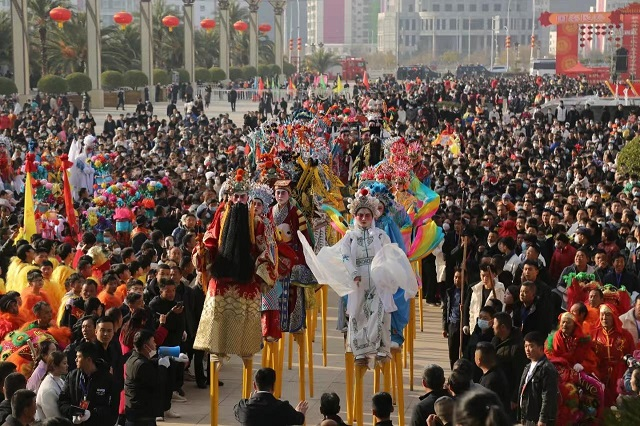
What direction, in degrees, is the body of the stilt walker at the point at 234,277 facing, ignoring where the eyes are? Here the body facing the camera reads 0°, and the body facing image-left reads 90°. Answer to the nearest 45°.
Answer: approximately 0°

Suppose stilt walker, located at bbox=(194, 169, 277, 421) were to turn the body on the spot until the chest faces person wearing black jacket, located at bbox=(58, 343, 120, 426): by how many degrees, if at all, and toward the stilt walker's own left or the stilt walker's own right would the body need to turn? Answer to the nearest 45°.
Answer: approximately 45° to the stilt walker's own right

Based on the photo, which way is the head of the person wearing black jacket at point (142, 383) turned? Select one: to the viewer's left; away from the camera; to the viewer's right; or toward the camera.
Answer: to the viewer's right

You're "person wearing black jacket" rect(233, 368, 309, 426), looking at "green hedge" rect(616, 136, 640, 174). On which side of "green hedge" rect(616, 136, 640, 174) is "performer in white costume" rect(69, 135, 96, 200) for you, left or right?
left

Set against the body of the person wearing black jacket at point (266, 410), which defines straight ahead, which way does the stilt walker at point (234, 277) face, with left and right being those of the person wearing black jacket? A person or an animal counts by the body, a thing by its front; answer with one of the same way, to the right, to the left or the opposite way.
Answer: the opposite way

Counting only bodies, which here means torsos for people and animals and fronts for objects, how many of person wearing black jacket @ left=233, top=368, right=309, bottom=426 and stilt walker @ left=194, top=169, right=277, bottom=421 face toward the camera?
1

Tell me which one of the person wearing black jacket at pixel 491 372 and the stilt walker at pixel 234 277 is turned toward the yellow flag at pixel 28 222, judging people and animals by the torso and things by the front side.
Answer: the person wearing black jacket

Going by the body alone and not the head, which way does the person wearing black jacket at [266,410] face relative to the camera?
away from the camera

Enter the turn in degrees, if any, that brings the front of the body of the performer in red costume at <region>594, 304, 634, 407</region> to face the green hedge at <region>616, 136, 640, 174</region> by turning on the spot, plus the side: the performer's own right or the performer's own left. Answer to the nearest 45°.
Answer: approximately 135° to the performer's own right
